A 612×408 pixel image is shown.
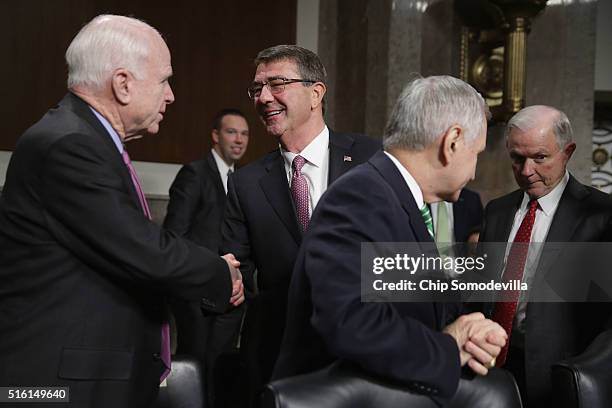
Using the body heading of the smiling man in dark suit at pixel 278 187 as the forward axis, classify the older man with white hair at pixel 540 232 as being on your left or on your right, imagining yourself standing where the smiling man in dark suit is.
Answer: on your left

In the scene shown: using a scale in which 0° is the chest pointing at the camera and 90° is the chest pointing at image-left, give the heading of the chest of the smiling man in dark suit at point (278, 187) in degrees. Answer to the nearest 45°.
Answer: approximately 0°

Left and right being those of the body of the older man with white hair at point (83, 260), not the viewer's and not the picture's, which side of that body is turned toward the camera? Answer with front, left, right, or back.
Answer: right

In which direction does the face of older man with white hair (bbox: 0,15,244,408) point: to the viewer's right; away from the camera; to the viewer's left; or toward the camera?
to the viewer's right

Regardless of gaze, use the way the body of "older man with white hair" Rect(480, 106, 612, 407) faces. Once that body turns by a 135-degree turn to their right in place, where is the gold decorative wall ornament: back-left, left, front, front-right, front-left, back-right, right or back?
front

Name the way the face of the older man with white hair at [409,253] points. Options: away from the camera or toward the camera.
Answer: away from the camera

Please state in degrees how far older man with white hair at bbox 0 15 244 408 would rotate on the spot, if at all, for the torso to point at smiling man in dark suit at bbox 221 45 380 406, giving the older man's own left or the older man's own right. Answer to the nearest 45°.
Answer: approximately 45° to the older man's own left

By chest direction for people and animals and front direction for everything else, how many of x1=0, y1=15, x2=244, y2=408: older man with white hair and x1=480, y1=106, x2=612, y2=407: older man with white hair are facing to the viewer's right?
1
